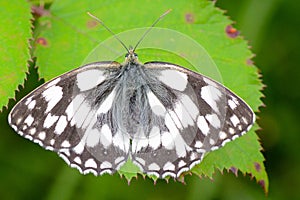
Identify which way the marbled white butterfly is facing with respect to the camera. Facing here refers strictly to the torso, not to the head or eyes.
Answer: away from the camera

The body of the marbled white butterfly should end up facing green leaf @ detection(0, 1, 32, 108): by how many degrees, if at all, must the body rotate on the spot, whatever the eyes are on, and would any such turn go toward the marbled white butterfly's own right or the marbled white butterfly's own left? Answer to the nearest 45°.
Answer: approximately 90° to the marbled white butterfly's own left
